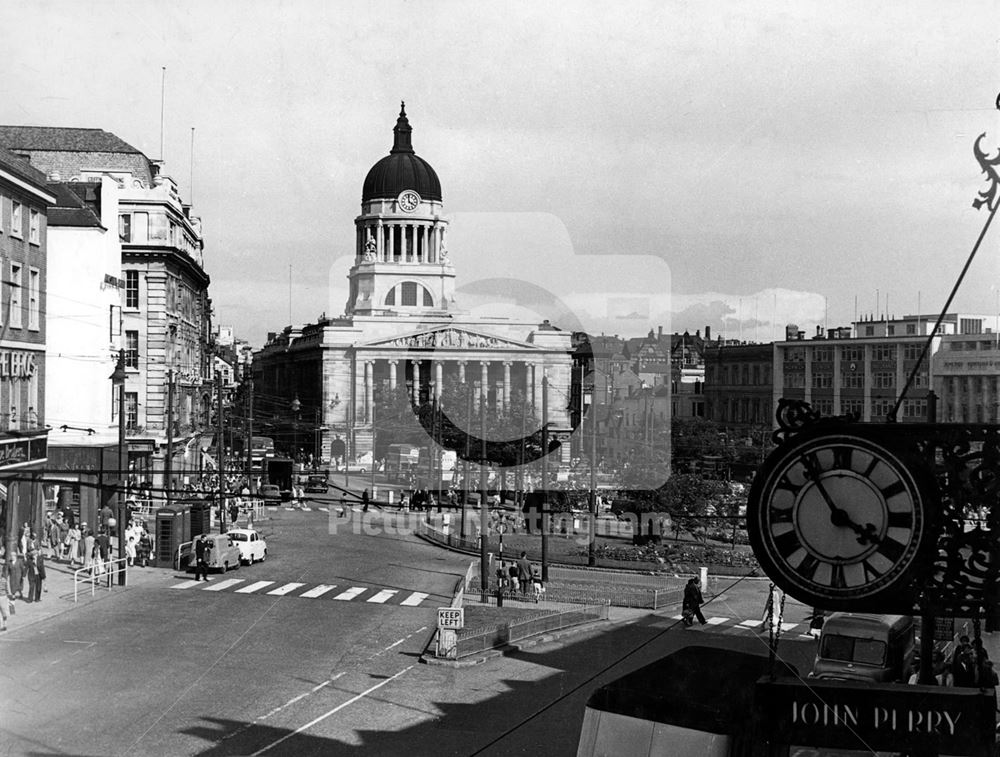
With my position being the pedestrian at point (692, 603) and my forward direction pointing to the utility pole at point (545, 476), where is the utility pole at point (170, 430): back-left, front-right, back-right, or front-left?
front-left

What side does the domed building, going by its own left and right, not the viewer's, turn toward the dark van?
front

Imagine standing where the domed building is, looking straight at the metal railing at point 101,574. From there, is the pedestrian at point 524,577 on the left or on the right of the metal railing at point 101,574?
left

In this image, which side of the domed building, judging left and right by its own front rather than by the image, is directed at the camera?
front

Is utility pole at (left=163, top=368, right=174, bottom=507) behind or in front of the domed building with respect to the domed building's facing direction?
in front

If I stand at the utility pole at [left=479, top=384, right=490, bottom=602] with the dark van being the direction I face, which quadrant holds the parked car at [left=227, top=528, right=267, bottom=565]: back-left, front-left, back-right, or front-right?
back-right

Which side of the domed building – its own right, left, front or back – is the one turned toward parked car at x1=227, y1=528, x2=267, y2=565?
front

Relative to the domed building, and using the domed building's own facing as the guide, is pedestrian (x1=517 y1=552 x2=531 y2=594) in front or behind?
in front

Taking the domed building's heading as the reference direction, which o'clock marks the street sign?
The street sign is roughly at 12 o'clock from the domed building.

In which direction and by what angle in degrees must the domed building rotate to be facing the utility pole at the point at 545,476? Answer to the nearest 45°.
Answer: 0° — it already faces it

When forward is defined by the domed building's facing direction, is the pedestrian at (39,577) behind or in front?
in front
